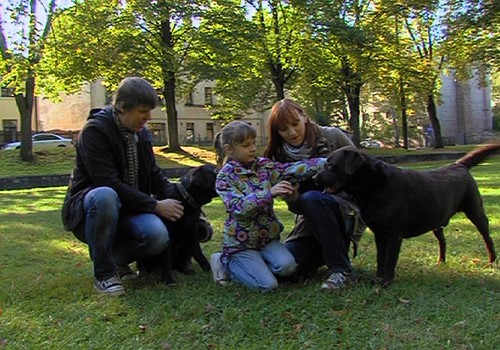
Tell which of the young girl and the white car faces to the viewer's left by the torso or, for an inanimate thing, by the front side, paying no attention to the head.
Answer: the white car

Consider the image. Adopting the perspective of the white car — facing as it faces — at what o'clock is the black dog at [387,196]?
The black dog is roughly at 9 o'clock from the white car.

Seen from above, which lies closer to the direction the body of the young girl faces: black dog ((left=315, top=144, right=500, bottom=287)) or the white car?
the black dog

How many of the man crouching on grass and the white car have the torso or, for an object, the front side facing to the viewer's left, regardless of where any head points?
1

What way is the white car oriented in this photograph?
to the viewer's left

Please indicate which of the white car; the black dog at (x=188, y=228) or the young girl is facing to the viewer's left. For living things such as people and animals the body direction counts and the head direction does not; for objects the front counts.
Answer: the white car
